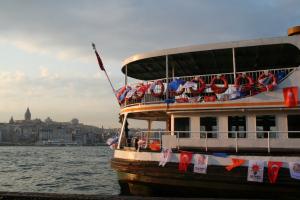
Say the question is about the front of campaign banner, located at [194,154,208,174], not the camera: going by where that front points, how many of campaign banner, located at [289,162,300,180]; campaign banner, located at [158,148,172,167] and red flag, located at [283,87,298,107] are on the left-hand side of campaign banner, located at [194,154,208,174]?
2

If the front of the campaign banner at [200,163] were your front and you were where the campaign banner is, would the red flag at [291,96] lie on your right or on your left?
on your left

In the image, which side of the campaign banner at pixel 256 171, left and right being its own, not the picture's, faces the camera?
front

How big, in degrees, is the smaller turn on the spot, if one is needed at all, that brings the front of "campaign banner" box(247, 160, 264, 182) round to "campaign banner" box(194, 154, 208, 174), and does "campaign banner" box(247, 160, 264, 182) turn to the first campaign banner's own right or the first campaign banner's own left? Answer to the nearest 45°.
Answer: approximately 90° to the first campaign banner's own right

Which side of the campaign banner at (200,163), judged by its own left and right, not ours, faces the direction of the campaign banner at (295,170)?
left

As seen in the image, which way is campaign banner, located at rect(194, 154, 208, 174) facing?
toward the camera
